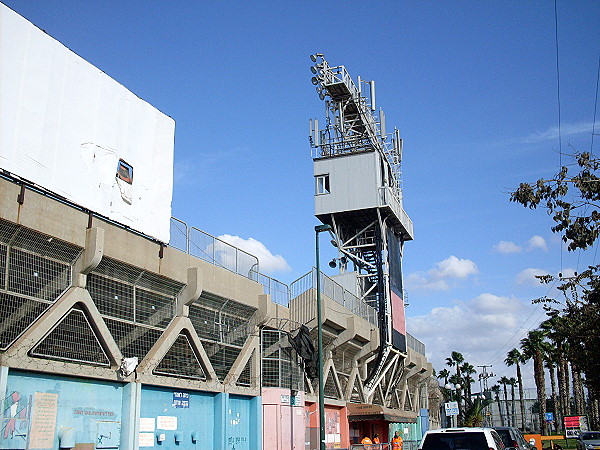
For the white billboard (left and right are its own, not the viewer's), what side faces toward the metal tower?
left

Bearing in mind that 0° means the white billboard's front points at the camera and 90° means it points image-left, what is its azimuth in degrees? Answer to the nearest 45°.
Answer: approximately 315°

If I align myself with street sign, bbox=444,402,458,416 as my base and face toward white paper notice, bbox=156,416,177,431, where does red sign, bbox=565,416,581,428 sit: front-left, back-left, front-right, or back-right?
back-left

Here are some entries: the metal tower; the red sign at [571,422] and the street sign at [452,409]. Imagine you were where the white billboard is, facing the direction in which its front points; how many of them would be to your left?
3

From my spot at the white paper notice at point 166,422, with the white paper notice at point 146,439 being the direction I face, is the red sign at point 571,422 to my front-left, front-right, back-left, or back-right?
back-left

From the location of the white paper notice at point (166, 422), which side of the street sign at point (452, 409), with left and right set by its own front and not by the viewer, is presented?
front

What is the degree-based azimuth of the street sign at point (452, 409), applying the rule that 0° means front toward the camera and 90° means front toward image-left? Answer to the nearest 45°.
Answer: approximately 0°

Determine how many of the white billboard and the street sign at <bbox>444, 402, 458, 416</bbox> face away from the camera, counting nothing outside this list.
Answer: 0
